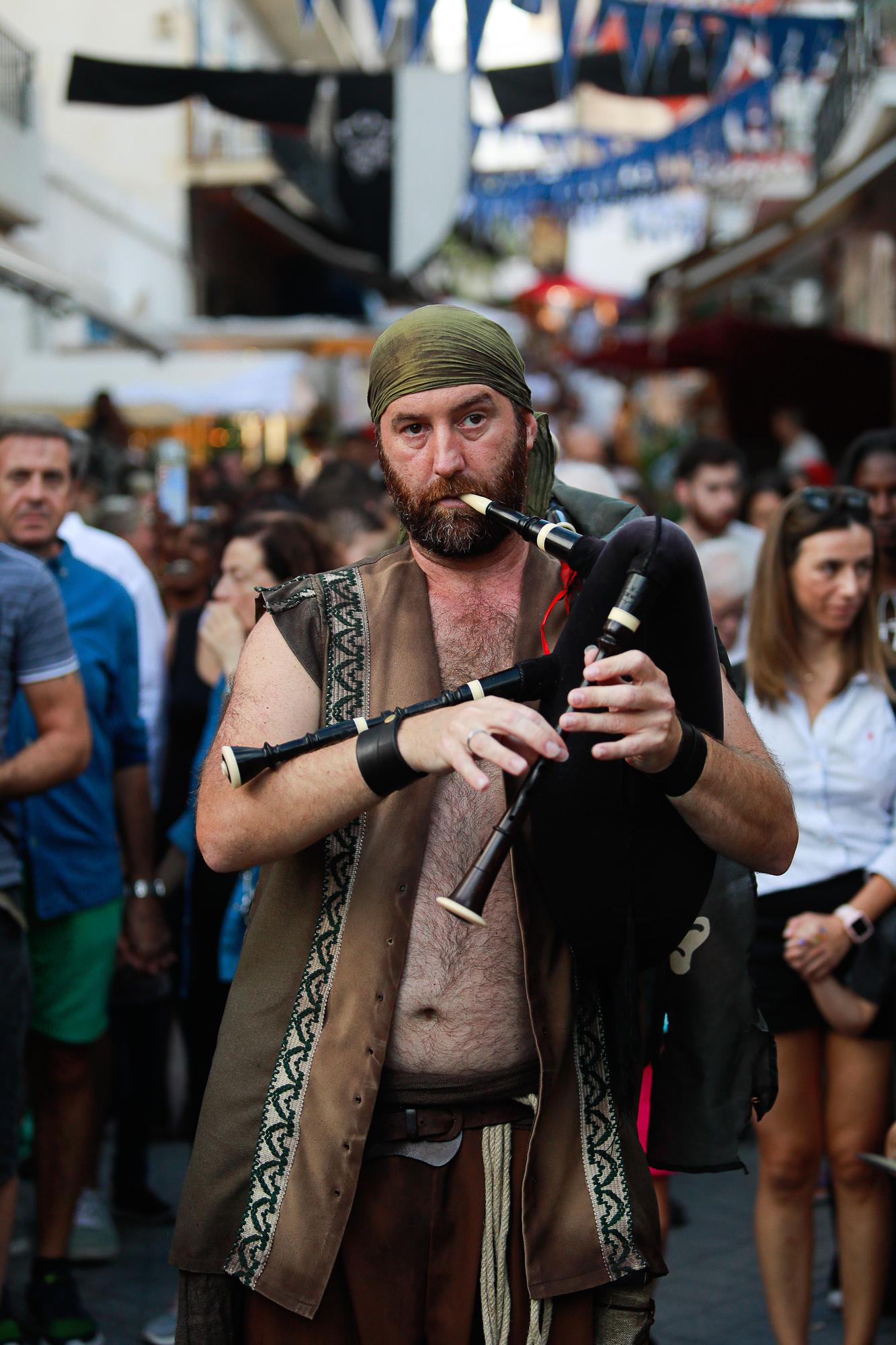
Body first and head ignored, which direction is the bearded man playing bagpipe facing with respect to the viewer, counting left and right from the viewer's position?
facing the viewer

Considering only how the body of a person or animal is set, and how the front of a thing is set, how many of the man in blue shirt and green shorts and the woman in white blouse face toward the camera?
2

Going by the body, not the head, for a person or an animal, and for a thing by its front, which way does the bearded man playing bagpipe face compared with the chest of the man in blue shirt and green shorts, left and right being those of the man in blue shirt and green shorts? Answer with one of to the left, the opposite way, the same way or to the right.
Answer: the same way

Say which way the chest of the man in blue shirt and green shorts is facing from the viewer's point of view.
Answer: toward the camera

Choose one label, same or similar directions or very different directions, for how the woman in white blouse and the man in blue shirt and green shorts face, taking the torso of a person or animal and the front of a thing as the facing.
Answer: same or similar directions

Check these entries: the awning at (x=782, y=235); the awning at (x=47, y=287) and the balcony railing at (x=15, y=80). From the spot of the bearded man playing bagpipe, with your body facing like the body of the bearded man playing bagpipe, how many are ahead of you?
0

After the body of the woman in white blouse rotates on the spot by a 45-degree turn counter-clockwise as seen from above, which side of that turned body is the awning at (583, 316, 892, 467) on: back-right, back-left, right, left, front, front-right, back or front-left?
back-left

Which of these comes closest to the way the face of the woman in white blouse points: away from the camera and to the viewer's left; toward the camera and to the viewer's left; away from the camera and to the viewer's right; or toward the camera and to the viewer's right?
toward the camera and to the viewer's left

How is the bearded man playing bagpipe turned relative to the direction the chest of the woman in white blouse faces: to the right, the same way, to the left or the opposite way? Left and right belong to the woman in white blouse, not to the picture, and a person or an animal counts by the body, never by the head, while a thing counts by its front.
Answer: the same way

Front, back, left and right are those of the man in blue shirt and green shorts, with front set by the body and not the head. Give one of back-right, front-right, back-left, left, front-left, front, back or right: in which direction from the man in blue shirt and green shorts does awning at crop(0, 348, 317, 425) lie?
back

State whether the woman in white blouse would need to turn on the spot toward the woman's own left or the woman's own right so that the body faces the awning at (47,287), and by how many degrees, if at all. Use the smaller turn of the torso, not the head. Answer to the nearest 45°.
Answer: approximately 135° to the woman's own right

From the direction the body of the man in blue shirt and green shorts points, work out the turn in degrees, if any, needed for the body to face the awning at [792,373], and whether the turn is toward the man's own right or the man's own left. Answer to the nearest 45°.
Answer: approximately 135° to the man's own left
